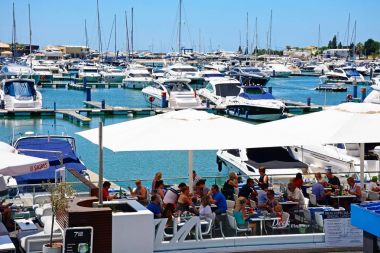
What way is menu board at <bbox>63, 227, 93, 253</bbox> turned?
toward the camera

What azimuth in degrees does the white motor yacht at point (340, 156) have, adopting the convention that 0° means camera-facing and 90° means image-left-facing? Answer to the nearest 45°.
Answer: approximately 135°

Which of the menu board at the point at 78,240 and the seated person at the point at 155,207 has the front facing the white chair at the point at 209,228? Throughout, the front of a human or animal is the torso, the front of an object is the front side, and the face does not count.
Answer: the seated person

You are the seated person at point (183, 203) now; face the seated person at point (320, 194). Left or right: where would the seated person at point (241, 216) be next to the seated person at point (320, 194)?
right

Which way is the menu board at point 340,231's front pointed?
toward the camera

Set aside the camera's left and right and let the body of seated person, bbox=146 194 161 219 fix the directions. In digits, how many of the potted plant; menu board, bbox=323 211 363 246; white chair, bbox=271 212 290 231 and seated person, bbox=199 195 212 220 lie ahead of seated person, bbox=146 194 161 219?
3

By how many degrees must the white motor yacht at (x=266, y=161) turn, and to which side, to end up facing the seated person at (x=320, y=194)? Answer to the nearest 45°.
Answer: approximately 135° to its left
